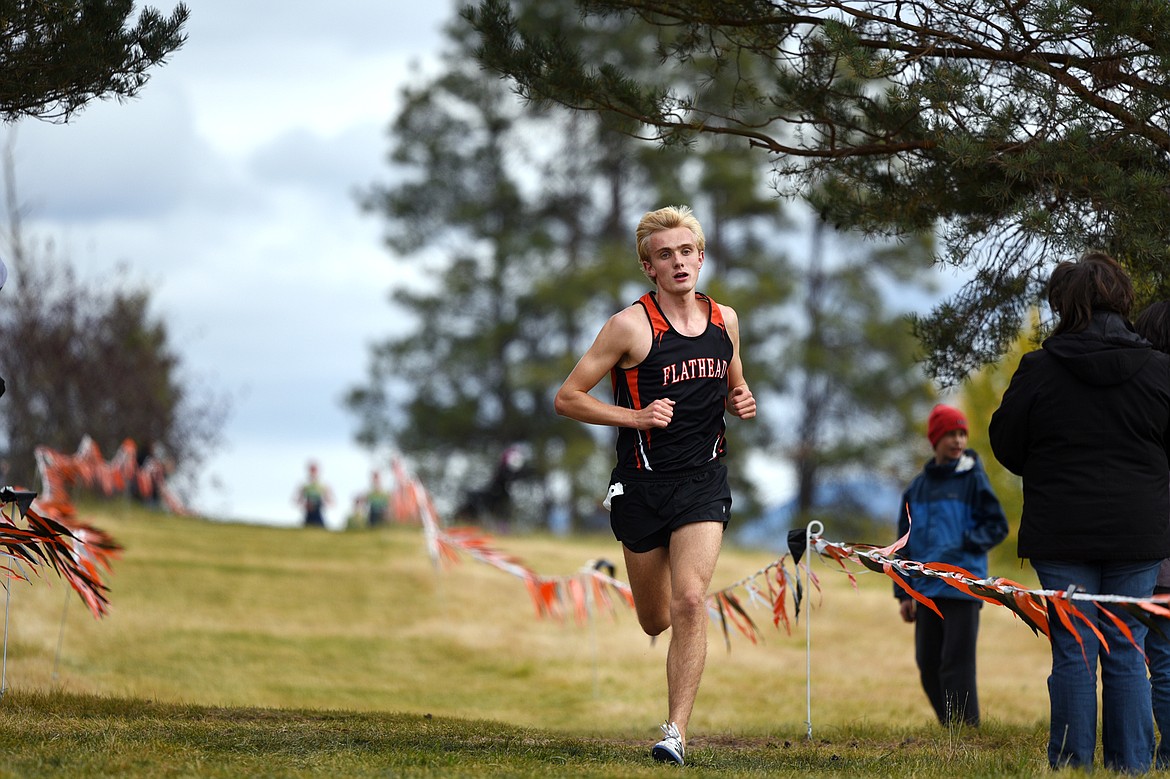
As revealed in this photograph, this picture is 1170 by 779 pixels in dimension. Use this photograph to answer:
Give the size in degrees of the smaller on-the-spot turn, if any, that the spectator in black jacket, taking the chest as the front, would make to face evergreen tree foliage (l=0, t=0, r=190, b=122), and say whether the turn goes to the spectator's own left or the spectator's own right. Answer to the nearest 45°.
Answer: approximately 90° to the spectator's own left

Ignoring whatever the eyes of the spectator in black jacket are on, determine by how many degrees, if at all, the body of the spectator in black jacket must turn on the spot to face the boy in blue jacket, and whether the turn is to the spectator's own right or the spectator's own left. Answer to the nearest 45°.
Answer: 0° — they already face them

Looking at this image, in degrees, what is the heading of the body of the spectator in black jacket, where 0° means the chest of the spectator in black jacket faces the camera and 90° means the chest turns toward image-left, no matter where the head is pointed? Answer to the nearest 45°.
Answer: approximately 180°

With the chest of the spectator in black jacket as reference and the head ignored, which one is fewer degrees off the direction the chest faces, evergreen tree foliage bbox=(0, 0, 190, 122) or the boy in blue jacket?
the boy in blue jacket

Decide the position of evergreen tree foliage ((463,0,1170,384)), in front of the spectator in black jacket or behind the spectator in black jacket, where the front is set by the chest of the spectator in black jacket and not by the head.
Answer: in front

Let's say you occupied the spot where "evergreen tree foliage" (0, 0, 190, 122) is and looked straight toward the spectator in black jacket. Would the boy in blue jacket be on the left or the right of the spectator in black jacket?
left

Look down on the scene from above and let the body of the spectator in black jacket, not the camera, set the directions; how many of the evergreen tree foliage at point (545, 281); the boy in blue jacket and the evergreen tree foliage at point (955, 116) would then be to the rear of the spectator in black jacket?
0
